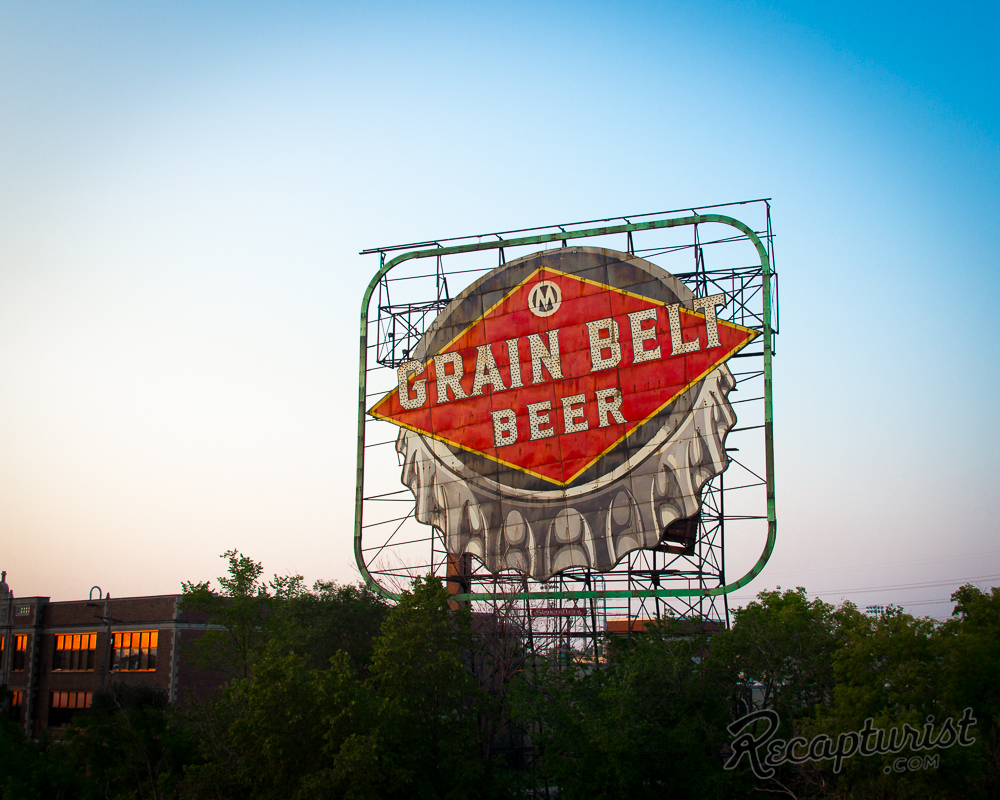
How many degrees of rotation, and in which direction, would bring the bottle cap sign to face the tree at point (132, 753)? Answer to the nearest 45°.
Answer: approximately 45° to its right

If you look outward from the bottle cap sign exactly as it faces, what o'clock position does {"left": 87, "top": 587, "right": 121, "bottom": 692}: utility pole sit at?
The utility pole is roughly at 3 o'clock from the bottle cap sign.

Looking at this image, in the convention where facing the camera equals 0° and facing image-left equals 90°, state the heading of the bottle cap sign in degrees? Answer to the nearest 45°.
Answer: approximately 45°
